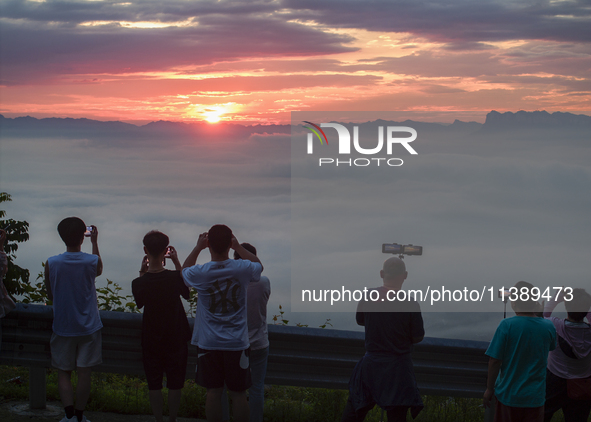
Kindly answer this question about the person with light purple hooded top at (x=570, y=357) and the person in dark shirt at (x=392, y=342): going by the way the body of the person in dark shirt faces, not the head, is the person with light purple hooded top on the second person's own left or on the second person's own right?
on the second person's own right

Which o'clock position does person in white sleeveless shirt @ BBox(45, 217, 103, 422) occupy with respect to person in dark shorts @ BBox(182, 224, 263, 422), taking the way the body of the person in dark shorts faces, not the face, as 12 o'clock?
The person in white sleeveless shirt is roughly at 10 o'clock from the person in dark shorts.

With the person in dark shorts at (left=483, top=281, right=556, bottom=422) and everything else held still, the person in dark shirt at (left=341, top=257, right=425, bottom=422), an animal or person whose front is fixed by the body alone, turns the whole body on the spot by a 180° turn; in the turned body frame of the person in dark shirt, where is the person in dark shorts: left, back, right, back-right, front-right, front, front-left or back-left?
left

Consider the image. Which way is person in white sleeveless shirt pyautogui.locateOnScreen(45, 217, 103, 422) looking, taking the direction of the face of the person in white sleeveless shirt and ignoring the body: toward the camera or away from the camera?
away from the camera

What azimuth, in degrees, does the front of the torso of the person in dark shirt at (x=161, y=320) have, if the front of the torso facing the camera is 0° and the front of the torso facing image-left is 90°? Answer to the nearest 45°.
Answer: approximately 180°

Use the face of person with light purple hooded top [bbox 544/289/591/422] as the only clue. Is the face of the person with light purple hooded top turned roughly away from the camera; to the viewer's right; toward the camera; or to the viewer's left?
away from the camera

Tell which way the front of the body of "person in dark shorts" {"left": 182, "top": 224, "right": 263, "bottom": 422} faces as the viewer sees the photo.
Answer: away from the camera

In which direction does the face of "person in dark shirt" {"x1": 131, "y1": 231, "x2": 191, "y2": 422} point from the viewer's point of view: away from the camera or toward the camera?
away from the camera

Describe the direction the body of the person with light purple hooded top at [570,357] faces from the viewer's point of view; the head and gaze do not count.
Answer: away from the camera

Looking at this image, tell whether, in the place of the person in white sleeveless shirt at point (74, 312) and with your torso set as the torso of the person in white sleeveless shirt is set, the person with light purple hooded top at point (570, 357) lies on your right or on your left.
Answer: on your right

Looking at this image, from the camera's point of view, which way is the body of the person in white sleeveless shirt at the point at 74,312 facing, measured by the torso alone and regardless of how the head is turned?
away from the camera
